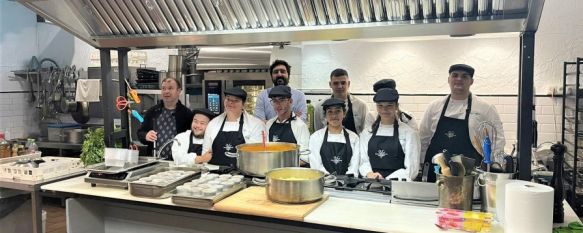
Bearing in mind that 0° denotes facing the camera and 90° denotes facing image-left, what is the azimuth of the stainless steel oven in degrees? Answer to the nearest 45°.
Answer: approximately 0°

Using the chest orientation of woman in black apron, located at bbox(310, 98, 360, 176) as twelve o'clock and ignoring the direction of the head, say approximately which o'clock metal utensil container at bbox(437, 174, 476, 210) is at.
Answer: The metal utensil container is roughly at 11 o'clock from the woman in black apron.

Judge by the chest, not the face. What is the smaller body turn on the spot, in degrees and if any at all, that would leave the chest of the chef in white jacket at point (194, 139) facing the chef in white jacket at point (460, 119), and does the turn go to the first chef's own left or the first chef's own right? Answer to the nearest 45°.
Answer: approximately 45° to the first chef's own left

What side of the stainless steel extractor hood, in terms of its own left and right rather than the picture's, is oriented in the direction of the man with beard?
back

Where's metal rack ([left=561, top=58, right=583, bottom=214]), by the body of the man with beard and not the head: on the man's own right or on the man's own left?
on the man's own left

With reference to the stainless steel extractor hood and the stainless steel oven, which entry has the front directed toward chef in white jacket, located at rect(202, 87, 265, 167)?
the stainless steel oven

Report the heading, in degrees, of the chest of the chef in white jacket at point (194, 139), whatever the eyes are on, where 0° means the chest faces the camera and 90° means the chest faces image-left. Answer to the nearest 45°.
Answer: approximately 315°

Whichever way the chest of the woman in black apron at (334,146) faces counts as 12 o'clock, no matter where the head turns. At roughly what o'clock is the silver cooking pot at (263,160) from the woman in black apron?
The silver cooking pot is roughly at 1 o'clock from the woman in black apron.

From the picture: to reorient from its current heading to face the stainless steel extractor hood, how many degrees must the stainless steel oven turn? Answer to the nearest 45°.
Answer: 0° — it already faces it
